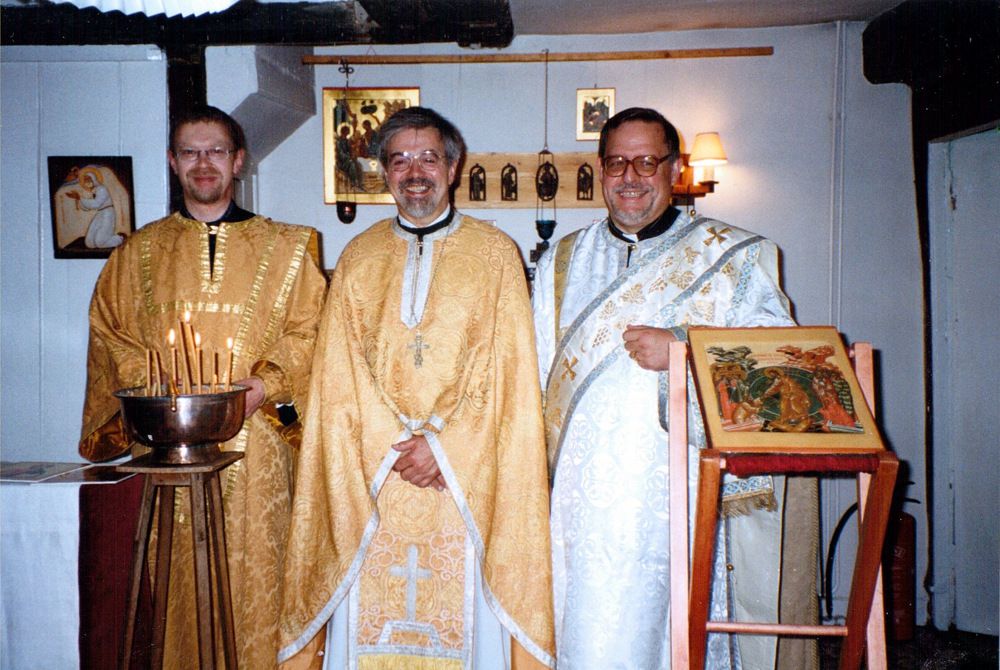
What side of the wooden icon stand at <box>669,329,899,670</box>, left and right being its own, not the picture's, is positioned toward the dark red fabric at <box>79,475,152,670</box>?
right

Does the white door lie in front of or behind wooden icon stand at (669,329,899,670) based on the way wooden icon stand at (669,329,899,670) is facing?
behind

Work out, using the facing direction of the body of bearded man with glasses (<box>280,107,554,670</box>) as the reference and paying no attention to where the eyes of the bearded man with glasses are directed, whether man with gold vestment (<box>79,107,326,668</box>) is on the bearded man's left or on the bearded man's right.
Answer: on the bearded man's right

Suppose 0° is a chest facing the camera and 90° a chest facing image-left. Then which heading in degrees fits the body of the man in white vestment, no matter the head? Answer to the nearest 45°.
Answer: approximately 45°

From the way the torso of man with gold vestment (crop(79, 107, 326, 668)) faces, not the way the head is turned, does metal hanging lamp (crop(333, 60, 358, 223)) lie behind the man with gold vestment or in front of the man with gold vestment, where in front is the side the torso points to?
behind

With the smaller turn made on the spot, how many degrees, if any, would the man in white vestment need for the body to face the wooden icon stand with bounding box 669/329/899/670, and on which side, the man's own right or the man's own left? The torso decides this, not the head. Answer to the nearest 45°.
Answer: approximately 90° to the man's own left

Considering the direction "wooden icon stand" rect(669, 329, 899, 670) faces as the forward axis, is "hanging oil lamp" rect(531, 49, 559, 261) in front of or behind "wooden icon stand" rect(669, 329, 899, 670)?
behind
